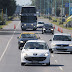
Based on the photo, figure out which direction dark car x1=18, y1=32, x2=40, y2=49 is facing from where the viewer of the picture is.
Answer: facing the viewer
